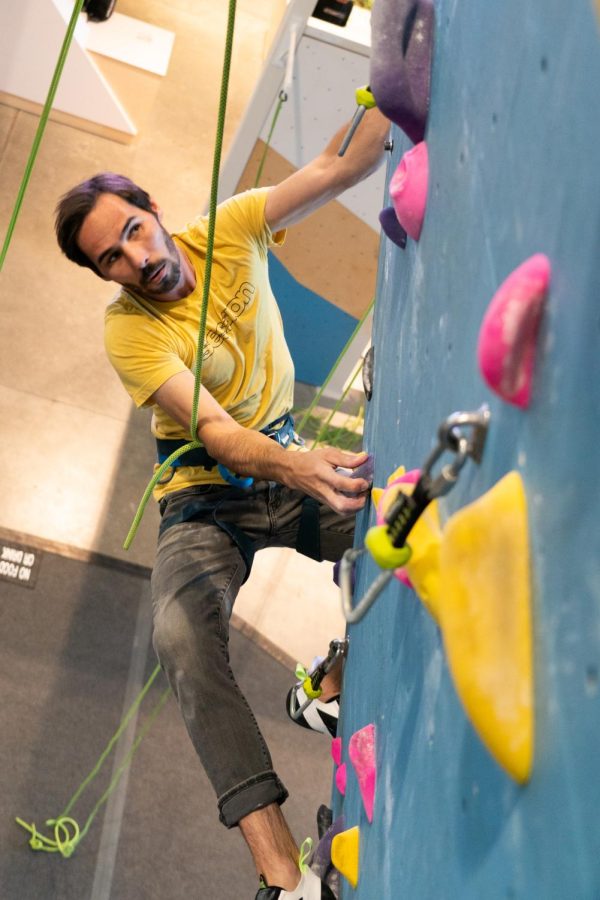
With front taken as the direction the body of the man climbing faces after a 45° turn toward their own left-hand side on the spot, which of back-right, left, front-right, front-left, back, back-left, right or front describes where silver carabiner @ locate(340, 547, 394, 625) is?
right

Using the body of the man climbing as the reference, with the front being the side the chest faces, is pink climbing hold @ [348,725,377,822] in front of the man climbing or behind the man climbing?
in front

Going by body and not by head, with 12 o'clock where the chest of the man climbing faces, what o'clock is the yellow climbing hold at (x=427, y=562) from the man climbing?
The yellow climbing hold is roughly at 1 o'clock from the man climbing.

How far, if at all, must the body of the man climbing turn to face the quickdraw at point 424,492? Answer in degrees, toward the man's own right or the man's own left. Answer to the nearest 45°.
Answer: approximately 45° to the man's own right

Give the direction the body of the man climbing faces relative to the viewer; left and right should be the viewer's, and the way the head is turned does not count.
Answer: facing the viewer and to the right of the viewer
